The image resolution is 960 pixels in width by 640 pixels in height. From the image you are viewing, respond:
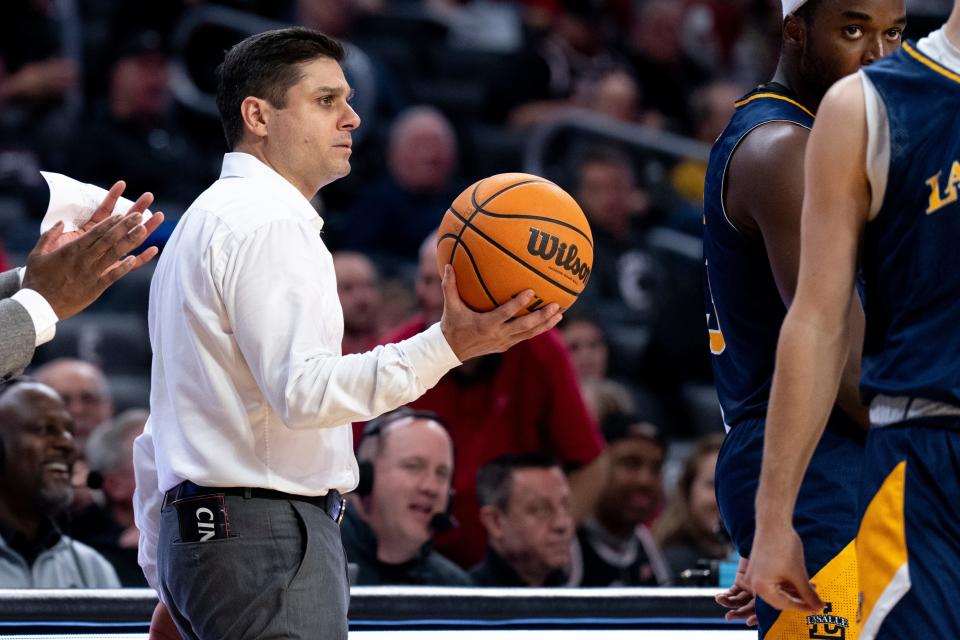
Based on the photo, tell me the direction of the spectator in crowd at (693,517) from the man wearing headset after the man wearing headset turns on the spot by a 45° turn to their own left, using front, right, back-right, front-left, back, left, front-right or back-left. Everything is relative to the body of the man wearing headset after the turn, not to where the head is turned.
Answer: front-left

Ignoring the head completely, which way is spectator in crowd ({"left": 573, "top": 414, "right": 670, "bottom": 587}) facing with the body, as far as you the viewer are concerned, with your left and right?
facing the viewer and to the right of the viewer

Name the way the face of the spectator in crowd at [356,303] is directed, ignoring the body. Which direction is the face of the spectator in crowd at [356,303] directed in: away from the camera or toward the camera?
toward the camera

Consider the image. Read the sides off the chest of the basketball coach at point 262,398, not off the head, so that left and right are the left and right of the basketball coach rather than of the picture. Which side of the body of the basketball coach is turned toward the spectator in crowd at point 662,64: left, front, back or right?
left

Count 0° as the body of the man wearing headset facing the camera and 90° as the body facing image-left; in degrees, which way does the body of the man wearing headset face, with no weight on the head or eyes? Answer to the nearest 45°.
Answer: approximately 315°

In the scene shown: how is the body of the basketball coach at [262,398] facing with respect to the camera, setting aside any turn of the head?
to the viewer's right

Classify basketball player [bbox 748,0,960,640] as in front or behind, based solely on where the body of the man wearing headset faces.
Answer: in front

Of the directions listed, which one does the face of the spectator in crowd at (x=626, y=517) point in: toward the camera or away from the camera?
toward the camera

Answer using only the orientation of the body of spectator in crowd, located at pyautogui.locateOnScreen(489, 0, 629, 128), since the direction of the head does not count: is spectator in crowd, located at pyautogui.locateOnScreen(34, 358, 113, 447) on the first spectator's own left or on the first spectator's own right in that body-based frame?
on the first spectator's own right

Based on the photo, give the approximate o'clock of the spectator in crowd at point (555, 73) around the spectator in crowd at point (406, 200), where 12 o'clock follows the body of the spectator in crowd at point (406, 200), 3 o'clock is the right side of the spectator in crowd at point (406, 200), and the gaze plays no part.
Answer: the spectator in crowd at point (555, 73) is roughly at 7 o'clock from the spectator in crowd at point (406, 200).

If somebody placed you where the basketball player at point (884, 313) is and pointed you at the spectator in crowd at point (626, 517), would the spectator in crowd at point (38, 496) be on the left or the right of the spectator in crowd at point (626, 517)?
left
